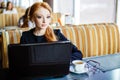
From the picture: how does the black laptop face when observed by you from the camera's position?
facing away from the viewer

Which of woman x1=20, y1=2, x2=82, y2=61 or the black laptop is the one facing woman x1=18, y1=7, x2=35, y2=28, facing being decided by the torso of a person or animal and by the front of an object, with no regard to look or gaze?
the black laptop

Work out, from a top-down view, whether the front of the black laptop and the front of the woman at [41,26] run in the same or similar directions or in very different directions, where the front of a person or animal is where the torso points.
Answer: very different directions

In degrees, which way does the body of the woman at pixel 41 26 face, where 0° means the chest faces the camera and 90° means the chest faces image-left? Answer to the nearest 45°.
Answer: approximately 0°

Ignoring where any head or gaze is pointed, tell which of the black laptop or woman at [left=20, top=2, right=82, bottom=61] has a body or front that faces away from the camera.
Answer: the black laptop

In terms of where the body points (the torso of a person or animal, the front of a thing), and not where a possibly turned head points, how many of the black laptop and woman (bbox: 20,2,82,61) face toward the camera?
1
